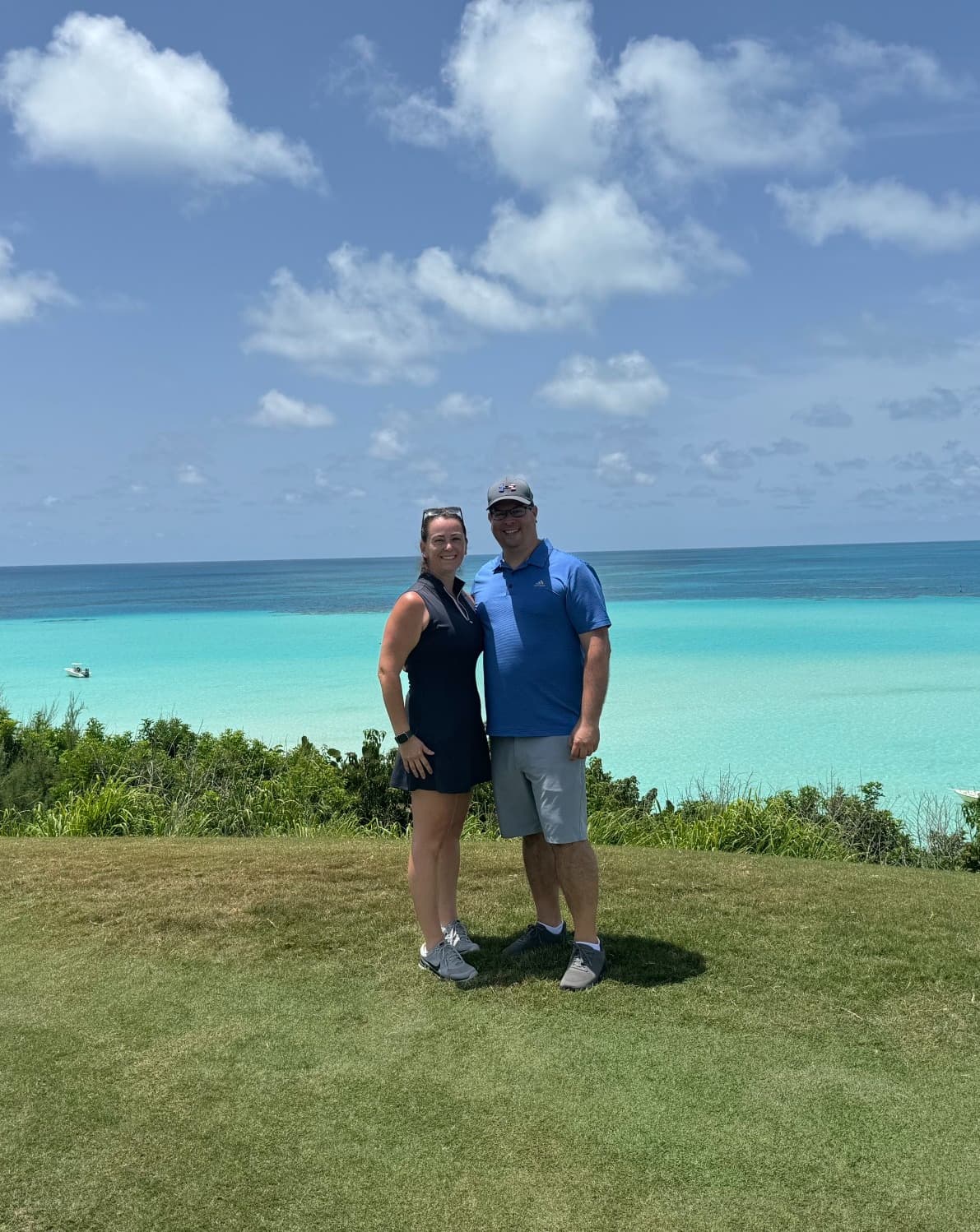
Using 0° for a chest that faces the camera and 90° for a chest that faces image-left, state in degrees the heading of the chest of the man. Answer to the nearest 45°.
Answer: approximately 45°

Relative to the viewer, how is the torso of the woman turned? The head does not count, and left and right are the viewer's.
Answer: facing the viewer and to the right of the viewer

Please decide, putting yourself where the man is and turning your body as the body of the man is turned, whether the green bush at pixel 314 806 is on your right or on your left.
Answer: on your right

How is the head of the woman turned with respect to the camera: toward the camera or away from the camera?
toward the camera

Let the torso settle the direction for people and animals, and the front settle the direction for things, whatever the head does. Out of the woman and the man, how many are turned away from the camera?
0

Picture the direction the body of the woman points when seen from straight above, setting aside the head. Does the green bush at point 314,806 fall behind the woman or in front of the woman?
behind

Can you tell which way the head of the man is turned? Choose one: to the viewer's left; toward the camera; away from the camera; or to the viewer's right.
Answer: toward the camera
